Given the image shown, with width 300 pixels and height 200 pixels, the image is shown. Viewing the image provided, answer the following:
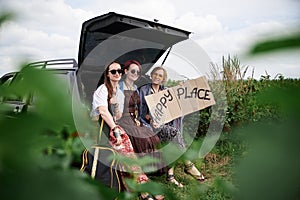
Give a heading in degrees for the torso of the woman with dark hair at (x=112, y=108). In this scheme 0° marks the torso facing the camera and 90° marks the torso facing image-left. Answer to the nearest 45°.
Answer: approximately 315°

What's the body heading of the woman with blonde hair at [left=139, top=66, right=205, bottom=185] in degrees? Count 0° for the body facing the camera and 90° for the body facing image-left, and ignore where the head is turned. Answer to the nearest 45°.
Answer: approximately 315°

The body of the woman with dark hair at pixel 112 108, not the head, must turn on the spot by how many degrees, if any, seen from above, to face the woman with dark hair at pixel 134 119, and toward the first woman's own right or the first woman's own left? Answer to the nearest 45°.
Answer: approximately 90° to the first woman's own left
